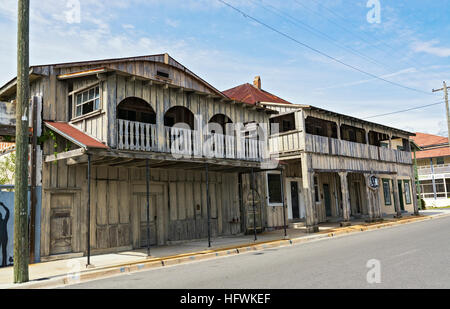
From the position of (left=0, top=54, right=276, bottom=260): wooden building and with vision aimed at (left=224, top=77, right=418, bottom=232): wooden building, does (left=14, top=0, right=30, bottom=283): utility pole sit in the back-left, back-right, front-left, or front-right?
back-right

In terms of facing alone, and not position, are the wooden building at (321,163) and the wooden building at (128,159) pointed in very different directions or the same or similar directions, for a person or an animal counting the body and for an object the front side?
same or similar directions

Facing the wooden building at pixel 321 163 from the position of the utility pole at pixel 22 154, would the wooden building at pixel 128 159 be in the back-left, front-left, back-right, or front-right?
front-left

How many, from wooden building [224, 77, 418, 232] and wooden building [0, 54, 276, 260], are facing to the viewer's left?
0

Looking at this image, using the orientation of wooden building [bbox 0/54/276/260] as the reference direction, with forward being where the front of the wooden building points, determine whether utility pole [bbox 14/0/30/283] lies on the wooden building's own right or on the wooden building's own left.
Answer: on the wooden building's own right

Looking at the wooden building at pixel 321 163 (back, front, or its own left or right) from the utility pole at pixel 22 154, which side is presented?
right

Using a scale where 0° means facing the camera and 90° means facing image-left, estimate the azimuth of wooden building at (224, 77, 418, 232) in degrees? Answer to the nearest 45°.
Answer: approximately 315°

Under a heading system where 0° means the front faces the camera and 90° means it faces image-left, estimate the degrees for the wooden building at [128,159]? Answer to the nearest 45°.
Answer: approximately 315°

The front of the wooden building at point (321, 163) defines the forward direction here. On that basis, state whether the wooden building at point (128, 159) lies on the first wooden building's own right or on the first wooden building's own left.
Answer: on the first wooden building's own right

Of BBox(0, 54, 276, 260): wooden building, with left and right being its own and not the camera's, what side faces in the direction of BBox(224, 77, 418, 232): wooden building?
left
